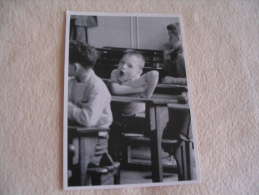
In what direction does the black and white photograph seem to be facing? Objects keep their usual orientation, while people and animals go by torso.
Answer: toward the camera
